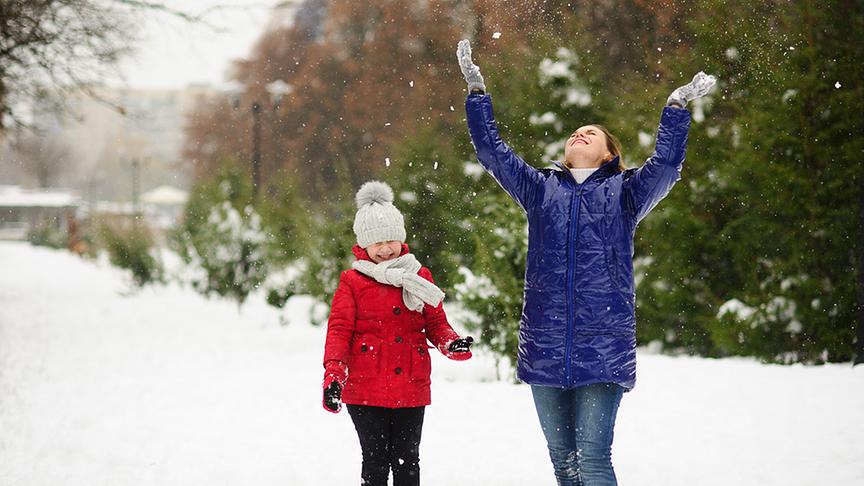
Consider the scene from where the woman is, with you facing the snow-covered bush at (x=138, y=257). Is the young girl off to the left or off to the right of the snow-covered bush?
left

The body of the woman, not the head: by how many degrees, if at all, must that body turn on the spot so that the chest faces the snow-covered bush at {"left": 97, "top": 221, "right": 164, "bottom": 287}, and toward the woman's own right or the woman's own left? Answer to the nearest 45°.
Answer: approximately 135° to the woman's own right

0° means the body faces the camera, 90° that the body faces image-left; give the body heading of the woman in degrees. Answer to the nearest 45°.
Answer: approximately 0°

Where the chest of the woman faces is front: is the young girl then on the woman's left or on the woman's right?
on the woman's right
